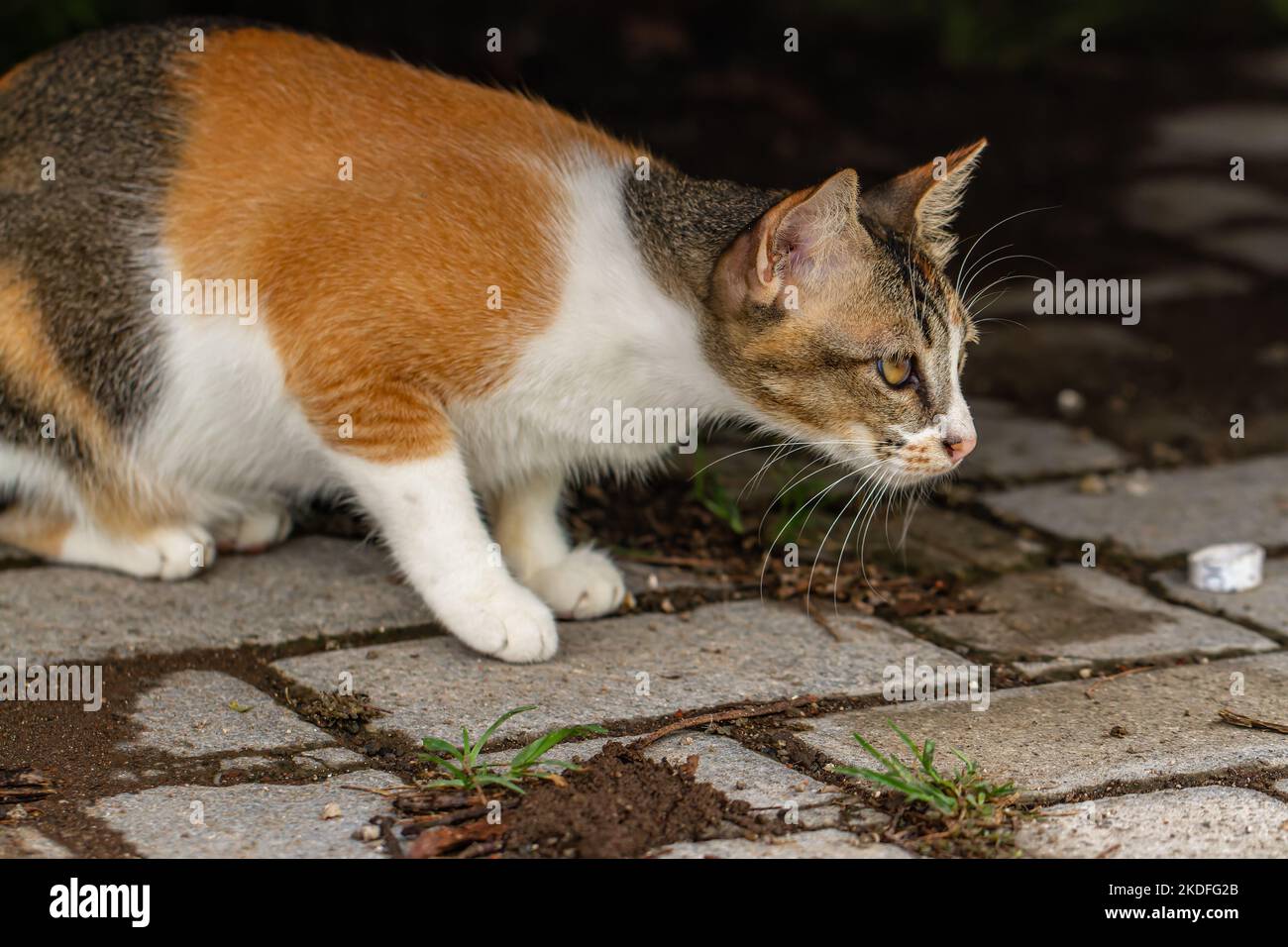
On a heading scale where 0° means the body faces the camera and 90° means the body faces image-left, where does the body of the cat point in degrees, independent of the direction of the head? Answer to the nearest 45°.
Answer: approximately 270°

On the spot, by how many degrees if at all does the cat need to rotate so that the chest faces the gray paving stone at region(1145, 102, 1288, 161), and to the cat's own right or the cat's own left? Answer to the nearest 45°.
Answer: approximately 45° to the cat's own left

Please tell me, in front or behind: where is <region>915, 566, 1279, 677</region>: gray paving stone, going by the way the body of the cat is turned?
in front

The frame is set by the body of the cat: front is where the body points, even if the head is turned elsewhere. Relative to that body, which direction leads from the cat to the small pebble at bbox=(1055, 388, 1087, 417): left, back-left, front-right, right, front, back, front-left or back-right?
front-left

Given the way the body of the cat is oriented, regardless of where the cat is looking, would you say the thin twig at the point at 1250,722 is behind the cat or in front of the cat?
in front
